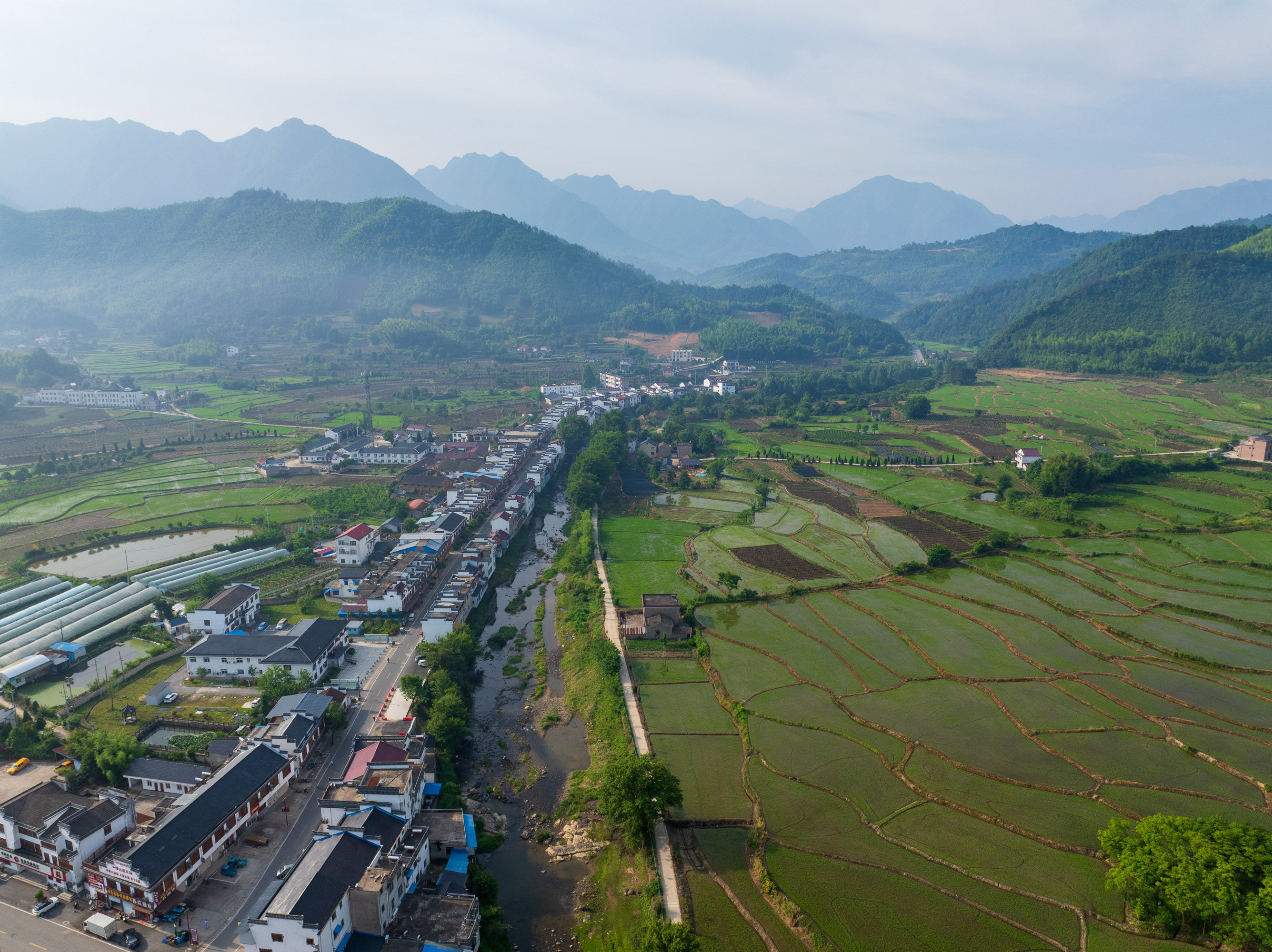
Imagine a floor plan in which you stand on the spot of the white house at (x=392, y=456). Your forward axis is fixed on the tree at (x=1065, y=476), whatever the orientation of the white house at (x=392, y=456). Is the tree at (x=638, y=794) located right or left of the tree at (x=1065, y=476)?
right

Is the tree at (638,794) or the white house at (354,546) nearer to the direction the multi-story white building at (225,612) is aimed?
the tree

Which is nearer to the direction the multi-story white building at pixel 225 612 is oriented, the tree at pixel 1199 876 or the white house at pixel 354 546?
the tree

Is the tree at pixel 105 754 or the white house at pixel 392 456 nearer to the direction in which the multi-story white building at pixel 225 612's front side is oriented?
the tree

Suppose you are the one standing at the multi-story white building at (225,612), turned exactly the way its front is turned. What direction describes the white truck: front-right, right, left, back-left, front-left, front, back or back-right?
front-right

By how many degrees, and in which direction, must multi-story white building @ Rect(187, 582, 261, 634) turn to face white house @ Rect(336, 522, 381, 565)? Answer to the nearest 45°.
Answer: approximately 90° to its left

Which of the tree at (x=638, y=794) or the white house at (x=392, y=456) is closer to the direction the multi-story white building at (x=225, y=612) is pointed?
the tree

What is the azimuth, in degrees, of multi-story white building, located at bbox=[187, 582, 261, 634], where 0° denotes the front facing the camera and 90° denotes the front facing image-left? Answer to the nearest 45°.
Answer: approximately 315°

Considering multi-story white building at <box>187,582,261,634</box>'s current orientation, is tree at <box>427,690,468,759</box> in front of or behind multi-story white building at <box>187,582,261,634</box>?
in front

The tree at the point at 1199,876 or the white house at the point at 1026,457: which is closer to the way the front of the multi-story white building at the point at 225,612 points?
the tree

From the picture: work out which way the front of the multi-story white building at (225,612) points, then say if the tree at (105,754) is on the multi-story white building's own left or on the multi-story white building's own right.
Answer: on the multi-story white building's own right
